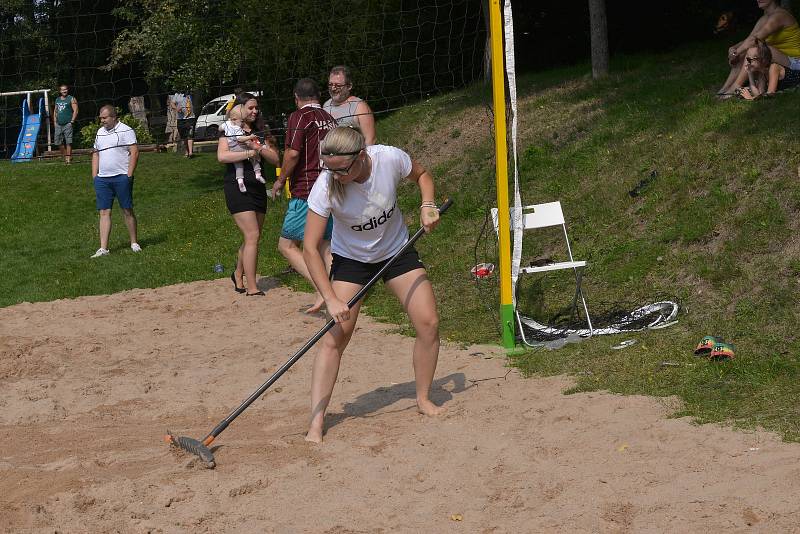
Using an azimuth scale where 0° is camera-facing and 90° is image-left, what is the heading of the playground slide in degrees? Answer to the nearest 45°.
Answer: approximately 45°

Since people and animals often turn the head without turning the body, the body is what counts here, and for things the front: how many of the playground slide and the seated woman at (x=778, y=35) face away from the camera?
0

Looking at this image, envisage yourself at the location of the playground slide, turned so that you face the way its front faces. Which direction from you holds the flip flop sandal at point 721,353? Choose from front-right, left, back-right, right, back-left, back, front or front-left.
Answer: front-left

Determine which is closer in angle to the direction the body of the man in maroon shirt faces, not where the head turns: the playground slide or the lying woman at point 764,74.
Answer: the playground slide

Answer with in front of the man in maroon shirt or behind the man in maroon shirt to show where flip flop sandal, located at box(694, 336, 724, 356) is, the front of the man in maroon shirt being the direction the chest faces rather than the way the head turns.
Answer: behind

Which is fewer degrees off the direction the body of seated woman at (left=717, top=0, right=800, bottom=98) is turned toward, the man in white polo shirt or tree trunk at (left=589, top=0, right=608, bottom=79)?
the man in white polo shirt

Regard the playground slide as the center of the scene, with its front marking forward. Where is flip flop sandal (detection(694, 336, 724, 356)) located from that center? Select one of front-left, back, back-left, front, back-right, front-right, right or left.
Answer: front-left

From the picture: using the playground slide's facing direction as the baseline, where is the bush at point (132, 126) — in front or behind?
behind

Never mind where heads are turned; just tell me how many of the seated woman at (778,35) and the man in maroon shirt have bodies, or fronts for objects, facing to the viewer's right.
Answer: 0

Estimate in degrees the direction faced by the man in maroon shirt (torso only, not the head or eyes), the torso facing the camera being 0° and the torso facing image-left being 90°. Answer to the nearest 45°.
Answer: approximately 135°
